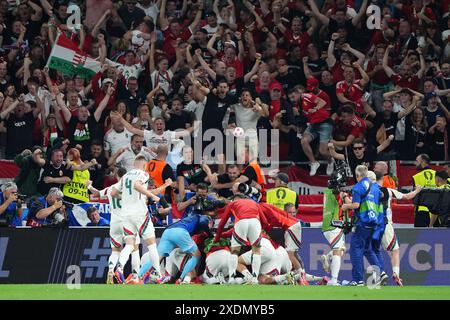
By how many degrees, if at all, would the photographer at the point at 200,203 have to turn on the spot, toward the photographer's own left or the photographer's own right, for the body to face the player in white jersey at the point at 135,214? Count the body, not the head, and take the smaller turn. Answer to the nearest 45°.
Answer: approximately 45° to the photographer's own right

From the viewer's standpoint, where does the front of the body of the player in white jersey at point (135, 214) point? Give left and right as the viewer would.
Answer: facing away from the viewer and to the right of the viewer

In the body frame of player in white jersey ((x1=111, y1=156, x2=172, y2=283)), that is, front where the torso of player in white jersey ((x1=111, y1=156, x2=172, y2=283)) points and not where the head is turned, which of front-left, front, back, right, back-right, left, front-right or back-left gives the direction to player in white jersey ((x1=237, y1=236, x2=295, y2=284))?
front-right

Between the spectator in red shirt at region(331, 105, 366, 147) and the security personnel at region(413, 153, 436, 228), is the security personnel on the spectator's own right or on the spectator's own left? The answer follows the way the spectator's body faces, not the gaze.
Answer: on the spectator's own left

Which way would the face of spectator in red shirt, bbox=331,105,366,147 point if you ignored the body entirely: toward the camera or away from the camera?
toward the camera

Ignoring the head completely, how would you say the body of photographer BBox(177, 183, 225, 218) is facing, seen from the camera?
toward the camera

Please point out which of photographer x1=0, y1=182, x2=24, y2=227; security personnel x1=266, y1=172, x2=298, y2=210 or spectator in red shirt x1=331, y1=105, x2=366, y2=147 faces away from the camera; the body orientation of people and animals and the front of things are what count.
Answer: the security personnel

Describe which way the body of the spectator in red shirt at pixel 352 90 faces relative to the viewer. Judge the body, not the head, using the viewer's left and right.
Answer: facing the viewer

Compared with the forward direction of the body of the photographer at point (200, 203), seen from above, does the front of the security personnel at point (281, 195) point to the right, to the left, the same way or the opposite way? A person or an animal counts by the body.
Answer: the opposite way

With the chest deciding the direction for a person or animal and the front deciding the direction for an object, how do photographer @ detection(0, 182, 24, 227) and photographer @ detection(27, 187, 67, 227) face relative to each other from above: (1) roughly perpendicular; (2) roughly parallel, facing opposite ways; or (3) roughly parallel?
roughly parallel

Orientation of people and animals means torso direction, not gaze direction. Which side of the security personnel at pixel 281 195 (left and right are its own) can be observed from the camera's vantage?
back

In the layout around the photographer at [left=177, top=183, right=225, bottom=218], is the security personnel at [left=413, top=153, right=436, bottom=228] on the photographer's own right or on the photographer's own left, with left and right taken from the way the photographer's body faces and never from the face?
on the photographer's own left

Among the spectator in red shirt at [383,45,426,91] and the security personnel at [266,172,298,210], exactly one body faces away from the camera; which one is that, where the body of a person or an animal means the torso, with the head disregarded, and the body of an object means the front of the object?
the security personnel

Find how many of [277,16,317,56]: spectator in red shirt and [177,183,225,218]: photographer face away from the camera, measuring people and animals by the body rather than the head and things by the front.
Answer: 0
